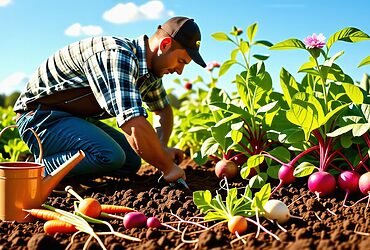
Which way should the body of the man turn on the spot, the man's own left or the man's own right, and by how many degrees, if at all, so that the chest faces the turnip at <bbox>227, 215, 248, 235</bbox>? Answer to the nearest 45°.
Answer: approximately 90° to the man's own right

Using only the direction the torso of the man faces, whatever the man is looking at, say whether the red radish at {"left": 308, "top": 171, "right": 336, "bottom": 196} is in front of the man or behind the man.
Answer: in front

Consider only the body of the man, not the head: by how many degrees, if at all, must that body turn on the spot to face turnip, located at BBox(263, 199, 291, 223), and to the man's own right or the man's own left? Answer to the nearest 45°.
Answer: approximately 45° to the man's own right

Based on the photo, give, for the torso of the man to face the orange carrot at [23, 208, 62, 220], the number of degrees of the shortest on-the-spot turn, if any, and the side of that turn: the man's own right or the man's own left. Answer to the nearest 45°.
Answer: approximately 90° to the man's own right

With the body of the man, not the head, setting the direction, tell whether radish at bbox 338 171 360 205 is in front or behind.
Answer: in front

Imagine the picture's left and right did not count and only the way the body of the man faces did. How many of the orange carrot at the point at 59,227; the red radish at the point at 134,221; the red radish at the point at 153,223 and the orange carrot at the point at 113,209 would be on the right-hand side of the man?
4

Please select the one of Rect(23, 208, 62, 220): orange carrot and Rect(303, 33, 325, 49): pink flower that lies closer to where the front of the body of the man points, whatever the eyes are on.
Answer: the pink flower

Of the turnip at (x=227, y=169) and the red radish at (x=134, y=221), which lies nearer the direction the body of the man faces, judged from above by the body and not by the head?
the turnip

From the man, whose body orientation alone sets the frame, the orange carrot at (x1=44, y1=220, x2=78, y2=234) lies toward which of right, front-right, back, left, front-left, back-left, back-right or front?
right

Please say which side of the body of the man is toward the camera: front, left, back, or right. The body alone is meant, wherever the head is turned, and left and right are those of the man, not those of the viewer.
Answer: right

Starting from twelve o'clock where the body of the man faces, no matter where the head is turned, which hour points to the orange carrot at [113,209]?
The orange carrot is roughly at 3 o'clock from the man.

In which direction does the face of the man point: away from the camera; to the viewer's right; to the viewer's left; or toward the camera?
to the viewer's right

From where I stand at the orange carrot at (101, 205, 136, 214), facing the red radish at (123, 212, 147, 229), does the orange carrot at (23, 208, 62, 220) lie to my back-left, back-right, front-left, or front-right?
back-right

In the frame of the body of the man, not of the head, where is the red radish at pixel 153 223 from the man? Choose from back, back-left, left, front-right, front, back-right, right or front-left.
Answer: right
